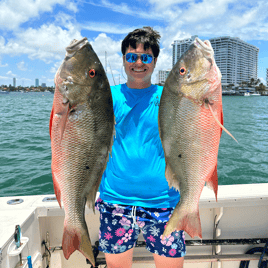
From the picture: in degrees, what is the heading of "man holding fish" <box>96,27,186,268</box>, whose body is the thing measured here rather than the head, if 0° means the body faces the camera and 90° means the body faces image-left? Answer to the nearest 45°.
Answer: approximately 0°
